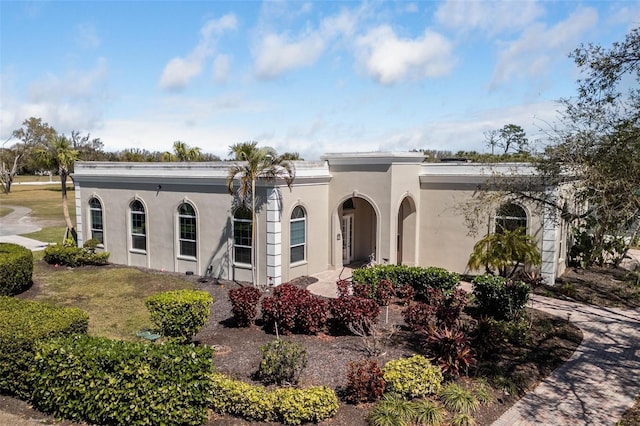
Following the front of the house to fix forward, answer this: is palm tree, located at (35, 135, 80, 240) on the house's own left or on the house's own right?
on the house's own right

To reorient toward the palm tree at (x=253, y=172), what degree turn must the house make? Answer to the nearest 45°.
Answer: approximately 45° to its right

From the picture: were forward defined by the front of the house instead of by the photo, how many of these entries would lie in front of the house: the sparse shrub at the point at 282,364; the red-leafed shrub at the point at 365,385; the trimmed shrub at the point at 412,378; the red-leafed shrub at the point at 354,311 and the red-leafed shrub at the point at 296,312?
5

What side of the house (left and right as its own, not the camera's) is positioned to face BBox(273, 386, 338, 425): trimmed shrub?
front

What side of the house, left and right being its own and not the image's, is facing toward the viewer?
front

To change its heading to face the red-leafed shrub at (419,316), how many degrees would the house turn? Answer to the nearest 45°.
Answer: approximately 45° to its left

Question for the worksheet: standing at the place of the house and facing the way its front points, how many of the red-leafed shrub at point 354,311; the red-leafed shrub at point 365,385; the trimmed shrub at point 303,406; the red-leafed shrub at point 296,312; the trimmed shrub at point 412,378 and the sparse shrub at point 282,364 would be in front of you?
6

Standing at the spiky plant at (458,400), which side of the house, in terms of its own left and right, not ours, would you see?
front

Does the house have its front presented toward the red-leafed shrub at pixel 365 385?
yes

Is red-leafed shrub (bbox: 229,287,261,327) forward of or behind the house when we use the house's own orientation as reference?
forward

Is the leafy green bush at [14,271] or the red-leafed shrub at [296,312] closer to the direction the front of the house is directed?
the red-leafed shrub

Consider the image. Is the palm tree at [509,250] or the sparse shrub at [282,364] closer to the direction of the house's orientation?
the sparse shrub

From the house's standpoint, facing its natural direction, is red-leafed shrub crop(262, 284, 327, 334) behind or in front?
in front

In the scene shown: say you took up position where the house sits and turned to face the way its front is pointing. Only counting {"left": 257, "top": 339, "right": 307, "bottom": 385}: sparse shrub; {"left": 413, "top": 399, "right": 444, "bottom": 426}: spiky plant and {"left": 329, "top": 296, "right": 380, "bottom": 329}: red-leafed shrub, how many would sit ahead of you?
3

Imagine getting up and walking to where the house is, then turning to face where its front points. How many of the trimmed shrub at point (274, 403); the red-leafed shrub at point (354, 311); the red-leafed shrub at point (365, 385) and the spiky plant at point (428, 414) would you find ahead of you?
4

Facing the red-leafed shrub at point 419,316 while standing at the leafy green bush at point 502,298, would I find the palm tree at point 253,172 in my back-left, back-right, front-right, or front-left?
front-right

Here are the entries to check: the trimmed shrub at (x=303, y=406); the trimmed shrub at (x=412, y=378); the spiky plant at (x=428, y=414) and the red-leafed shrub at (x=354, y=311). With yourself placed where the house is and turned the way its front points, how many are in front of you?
4
